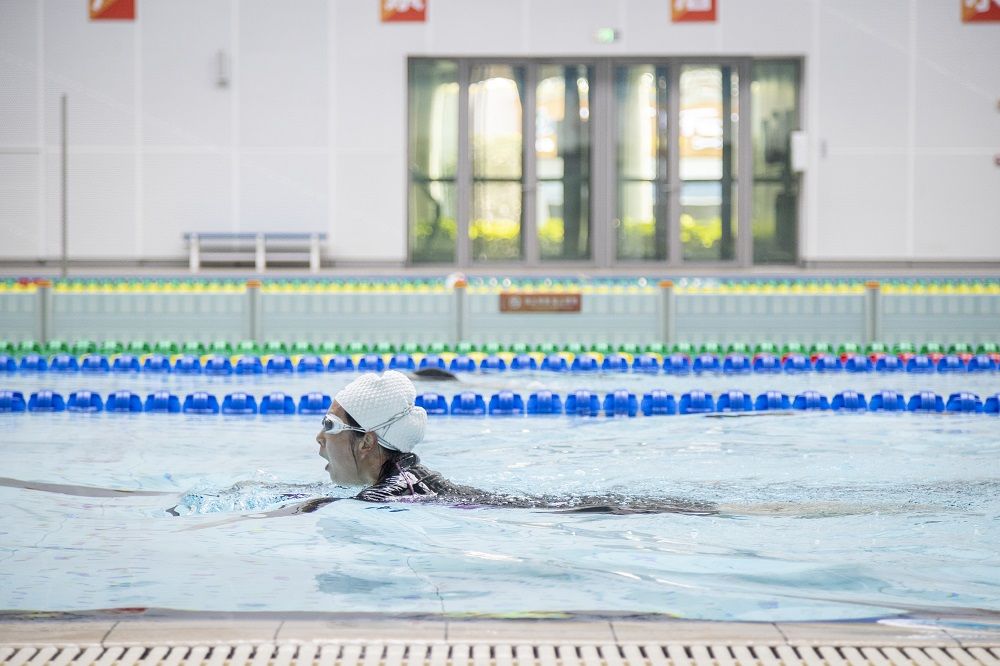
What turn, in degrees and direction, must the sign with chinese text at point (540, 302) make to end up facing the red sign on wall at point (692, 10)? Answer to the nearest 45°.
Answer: approximately 180°

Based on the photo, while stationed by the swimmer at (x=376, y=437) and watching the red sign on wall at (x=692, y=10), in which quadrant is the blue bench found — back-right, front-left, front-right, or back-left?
front-left

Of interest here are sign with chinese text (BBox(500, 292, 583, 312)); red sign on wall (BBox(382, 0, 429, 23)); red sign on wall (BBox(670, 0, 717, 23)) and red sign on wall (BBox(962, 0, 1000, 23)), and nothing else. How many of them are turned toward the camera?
4

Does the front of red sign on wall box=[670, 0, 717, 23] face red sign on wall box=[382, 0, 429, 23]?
no

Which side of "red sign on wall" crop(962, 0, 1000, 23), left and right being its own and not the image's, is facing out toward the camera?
front

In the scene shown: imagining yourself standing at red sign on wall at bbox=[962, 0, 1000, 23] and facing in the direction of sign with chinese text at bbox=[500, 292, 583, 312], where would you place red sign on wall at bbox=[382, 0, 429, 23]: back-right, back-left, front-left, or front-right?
front-right

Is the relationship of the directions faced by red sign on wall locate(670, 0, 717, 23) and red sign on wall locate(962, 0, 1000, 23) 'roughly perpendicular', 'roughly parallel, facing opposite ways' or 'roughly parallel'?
roughly parallel

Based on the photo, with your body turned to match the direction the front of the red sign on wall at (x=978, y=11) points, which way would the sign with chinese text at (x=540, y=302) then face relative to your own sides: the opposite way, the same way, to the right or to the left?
the same way

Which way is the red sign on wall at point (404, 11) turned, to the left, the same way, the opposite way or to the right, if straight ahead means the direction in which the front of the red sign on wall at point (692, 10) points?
the same way

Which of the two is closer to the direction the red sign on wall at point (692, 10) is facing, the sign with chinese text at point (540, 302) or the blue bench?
the sign with chinese text

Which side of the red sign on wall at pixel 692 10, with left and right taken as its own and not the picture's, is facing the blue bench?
right

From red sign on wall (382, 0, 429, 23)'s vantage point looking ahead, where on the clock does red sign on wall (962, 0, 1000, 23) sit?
red sign on wall (962, 0, 1000, 23) is roughly at 9 o'clock from red sign on wall (382, 0, 429, 23).

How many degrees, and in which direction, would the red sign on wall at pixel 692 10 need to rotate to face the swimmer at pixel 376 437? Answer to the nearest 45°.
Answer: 0° — it already faces them

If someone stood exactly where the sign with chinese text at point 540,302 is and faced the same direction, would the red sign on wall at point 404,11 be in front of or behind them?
behind

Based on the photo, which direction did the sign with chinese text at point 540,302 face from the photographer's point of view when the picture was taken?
facing the viewer

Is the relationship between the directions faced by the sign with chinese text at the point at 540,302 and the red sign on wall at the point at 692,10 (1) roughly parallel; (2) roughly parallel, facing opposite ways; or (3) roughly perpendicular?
roughly parallel

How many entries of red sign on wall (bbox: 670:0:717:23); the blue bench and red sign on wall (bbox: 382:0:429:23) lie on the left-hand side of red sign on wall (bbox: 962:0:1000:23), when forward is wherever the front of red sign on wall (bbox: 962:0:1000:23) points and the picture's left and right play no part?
0
